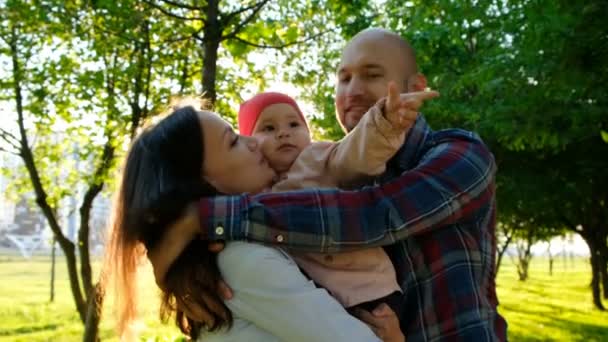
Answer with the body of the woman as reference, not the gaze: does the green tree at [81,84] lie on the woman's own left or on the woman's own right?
on the woman's own left

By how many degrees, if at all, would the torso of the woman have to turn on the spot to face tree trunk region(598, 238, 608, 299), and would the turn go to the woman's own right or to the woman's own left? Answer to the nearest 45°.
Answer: approximately 45° to the woman's own left

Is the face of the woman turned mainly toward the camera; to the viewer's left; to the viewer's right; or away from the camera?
to the viewer's right

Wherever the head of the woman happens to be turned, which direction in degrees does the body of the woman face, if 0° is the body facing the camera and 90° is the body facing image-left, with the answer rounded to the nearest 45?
approximately 270°

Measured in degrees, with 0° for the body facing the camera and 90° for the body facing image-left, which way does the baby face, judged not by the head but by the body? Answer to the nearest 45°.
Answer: approximately 315°

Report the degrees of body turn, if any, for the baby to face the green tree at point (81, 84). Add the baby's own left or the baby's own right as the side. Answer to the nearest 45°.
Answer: approximately 180°

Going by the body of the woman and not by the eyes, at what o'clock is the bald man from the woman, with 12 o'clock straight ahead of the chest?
The bald man is roughly at 12 o'clock from the woman.

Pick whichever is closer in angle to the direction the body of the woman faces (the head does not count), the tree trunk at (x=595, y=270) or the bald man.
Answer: the bald man
